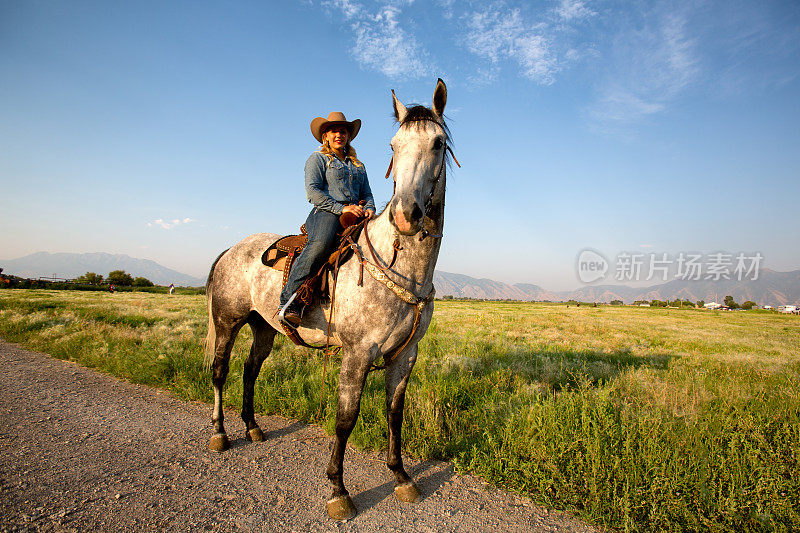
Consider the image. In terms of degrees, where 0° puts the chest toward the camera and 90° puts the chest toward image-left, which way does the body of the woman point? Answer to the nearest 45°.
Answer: approximately 315°

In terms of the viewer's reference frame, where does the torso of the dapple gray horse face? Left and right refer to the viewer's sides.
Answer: facing the viewer and to the right of the viewer
